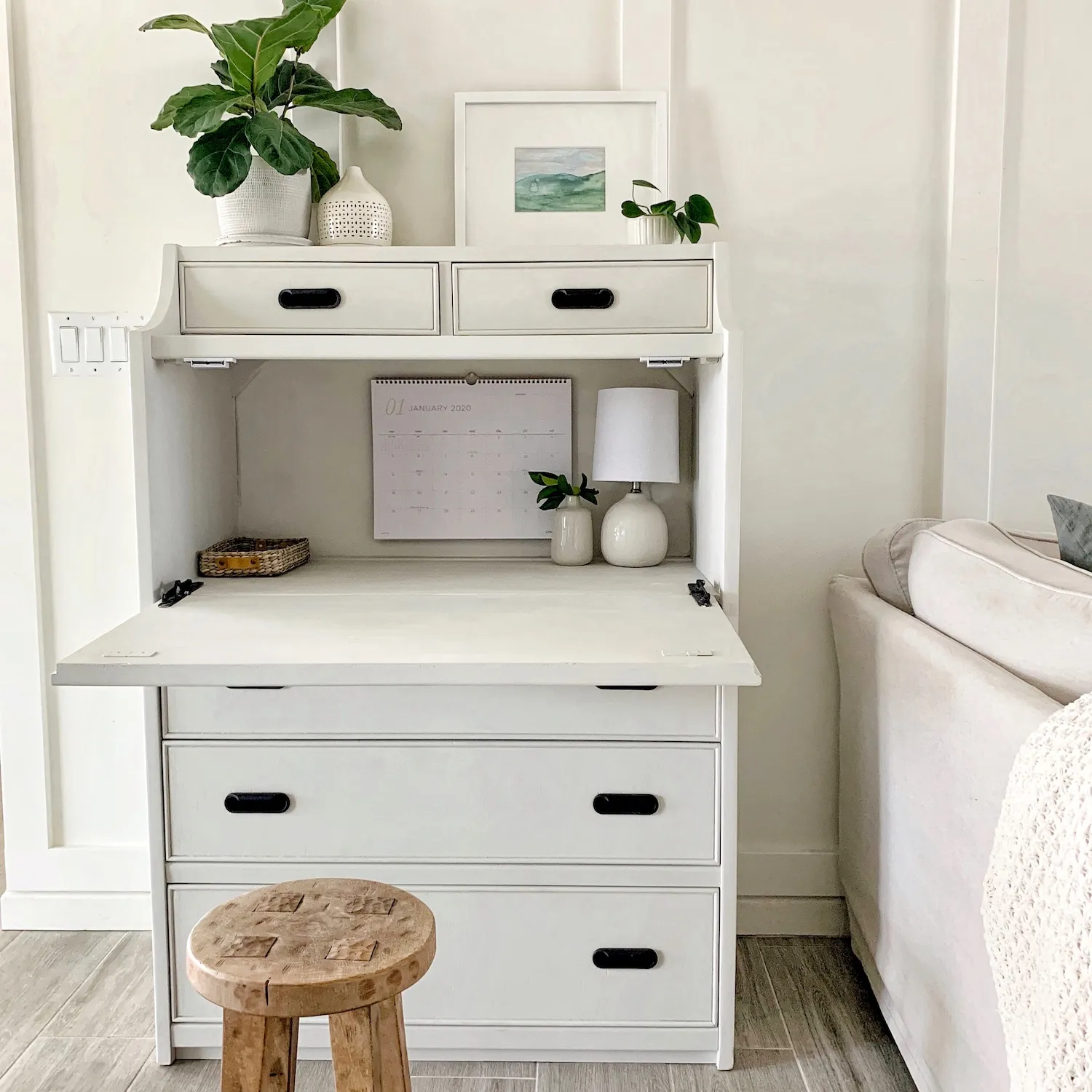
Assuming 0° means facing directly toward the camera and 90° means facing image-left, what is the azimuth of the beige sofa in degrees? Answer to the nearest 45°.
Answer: approximately 225°

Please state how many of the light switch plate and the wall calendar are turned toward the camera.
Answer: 2

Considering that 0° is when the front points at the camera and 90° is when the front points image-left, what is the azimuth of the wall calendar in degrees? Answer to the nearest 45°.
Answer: approximately 0°

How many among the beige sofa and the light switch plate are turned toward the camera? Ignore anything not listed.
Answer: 1
